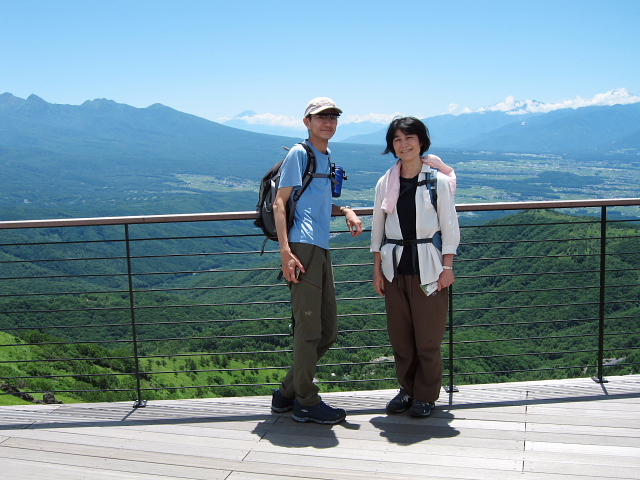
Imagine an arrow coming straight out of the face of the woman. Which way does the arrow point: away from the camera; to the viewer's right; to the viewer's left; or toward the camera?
toward the camera

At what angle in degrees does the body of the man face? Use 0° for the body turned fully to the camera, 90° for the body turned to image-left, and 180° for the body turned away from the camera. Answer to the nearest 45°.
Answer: approximately 315°

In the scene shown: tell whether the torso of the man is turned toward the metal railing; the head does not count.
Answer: no
